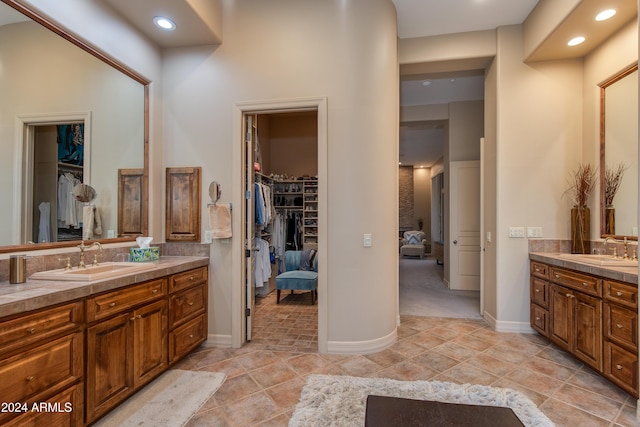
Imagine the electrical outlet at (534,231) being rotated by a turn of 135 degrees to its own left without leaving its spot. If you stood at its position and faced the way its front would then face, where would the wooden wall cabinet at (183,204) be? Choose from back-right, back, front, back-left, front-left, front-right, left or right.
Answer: back

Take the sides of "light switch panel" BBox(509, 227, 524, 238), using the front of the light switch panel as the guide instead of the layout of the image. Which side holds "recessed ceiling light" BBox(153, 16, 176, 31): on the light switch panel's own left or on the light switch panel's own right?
on the light switch panel's own right

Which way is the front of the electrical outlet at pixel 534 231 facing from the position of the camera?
facing the viewer

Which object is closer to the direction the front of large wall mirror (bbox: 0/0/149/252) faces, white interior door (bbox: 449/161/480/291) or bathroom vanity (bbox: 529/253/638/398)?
the bathroom vanity

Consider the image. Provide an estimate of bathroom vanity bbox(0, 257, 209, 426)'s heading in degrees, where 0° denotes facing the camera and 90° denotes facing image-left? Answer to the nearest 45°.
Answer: approximately 315°

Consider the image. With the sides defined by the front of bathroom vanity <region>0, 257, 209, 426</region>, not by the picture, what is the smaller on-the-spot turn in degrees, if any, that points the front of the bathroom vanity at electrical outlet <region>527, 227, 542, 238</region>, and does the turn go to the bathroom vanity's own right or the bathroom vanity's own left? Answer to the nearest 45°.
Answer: approximately 45° to the bathroom vanity's own left

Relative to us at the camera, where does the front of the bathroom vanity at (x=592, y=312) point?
facing the viewer and to the left of the viewer

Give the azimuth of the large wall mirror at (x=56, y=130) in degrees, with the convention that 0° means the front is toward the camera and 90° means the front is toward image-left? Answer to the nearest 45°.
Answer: approximately 315°

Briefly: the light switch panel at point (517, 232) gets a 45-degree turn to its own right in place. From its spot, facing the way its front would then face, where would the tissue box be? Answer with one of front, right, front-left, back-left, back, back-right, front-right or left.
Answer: front

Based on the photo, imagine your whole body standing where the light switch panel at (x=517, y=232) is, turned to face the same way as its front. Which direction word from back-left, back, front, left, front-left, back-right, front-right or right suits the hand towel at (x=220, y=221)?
front-right

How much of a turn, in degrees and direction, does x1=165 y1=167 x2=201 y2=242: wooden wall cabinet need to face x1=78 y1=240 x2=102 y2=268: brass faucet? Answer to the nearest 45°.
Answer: approximately 45° to its right

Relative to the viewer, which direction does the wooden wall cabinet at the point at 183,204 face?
toward the camera

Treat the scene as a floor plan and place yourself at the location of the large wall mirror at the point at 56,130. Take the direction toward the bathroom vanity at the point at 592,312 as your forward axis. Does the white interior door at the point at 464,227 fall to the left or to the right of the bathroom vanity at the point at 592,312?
left
